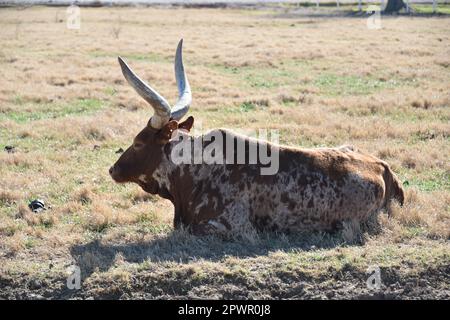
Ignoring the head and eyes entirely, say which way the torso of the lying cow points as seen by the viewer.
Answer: to the viewer's left
